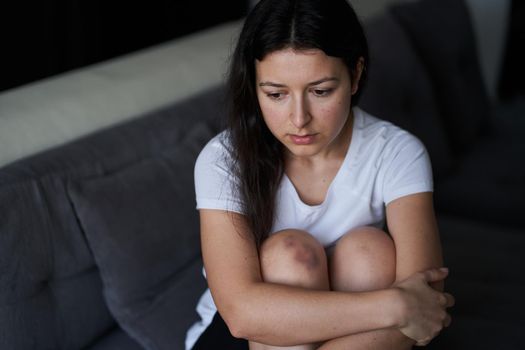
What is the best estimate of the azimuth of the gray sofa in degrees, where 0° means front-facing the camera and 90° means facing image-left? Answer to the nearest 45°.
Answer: approximately 315°

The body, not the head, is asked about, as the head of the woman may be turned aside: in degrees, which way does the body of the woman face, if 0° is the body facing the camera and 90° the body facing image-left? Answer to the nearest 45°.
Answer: approximately 0°
